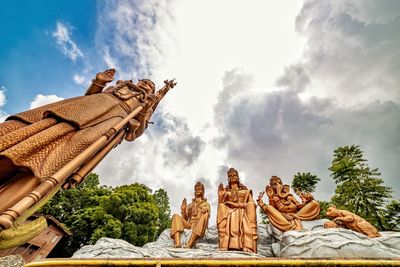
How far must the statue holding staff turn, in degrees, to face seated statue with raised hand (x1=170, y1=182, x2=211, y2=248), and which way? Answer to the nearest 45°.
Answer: approximately 90° to its left

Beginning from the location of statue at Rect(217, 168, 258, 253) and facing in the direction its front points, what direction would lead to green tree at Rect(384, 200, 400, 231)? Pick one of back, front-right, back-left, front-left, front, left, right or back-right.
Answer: back-left

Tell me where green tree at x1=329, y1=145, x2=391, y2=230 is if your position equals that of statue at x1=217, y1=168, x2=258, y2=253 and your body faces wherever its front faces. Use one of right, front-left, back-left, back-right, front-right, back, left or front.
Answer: back-left

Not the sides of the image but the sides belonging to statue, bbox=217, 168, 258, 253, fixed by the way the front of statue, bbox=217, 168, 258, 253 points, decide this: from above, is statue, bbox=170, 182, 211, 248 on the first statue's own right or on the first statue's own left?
on the first statue's own right

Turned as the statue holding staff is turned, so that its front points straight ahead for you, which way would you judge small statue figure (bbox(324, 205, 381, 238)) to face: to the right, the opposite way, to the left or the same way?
to the right

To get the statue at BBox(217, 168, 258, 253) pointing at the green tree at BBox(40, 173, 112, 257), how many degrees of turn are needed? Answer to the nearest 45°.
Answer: approximately 135° to its right

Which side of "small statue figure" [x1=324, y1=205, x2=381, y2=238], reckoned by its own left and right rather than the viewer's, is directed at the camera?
left

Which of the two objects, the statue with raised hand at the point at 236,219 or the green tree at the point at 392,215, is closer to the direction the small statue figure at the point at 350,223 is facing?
the statue with raised hand

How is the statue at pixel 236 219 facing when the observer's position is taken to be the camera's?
facing the viewer
